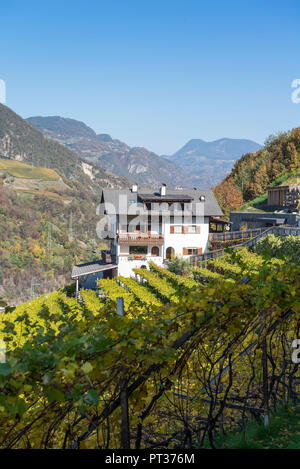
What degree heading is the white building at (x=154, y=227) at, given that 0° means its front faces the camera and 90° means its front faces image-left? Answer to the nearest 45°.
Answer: approximately 0°

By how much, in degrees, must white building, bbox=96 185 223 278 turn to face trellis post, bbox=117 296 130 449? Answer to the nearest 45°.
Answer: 0° — it already faces it

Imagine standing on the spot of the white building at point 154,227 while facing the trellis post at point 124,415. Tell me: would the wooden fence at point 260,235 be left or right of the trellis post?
left

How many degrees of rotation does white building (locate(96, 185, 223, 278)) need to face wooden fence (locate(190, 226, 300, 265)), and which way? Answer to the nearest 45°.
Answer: approximately 45° to its left

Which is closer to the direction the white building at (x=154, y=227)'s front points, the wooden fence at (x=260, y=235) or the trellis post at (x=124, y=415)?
the trellis post
